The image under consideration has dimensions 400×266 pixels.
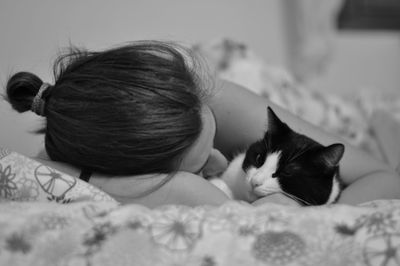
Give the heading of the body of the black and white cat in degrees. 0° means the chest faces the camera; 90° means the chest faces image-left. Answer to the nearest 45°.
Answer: approximately 45°
